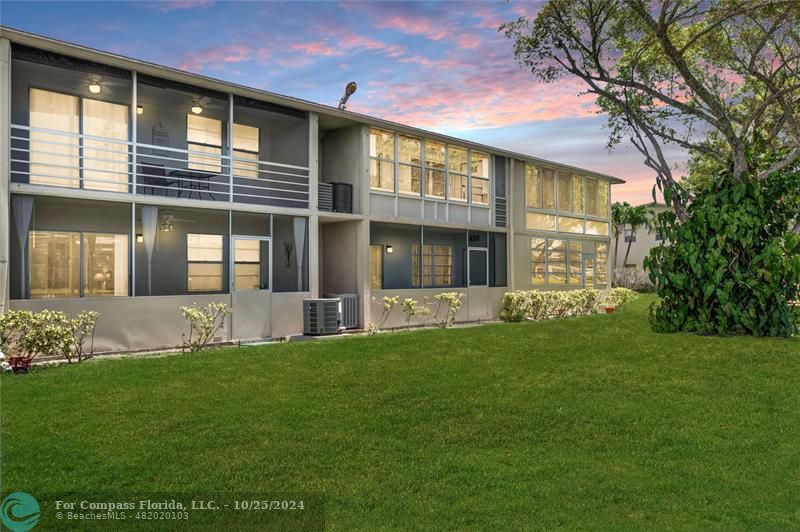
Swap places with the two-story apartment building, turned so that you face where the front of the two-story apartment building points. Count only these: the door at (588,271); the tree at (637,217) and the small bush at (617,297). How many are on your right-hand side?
0

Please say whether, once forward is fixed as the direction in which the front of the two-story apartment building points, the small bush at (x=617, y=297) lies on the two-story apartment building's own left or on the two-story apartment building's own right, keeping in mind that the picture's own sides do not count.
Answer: on the two-story apartment building's own left

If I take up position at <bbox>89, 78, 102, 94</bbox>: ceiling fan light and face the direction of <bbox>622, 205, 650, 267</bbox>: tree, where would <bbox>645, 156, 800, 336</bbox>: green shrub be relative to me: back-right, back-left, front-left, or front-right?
front-right

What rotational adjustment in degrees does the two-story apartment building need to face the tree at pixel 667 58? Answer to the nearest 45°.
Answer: approximately 45° to its left

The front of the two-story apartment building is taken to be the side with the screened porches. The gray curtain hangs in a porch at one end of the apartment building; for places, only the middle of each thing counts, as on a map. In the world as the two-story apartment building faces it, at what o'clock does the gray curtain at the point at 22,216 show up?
The gray curtain is roughly at 3 o'clock from the two-story apartment building.

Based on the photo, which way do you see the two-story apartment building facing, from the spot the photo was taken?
facing the viewer and to the right of the viewer

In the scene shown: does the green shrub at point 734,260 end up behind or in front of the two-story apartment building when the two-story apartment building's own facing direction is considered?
in front

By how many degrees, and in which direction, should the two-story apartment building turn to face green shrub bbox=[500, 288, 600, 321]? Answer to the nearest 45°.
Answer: approximately 45° to its left

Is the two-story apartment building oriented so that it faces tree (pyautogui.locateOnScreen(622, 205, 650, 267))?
no
